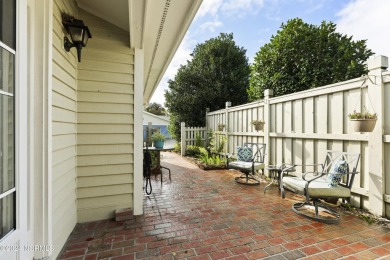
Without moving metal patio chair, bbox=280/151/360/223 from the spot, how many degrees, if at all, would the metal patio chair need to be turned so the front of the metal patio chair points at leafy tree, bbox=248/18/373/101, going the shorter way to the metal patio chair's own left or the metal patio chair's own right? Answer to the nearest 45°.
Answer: approximately 135° to the metal patio chair's own right

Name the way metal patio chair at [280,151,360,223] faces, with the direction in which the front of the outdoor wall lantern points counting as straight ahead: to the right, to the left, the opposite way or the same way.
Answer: the opposite way

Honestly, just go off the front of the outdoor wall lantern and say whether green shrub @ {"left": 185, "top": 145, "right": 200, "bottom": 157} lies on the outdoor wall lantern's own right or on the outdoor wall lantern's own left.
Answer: on the outdoor wall lantern's own left

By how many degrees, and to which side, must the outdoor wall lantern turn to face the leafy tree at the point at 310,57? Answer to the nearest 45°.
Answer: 0° — it already faces it

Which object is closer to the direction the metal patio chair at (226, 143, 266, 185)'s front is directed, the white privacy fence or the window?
the window

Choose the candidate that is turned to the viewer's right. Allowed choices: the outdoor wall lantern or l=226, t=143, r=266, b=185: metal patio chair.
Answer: the outdoor wall lantern

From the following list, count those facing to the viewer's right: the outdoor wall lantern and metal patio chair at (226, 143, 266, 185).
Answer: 1

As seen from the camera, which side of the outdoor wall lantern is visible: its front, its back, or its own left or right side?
right

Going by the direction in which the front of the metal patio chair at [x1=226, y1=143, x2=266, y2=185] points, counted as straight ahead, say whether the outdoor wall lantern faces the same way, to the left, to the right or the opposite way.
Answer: the opposite way
